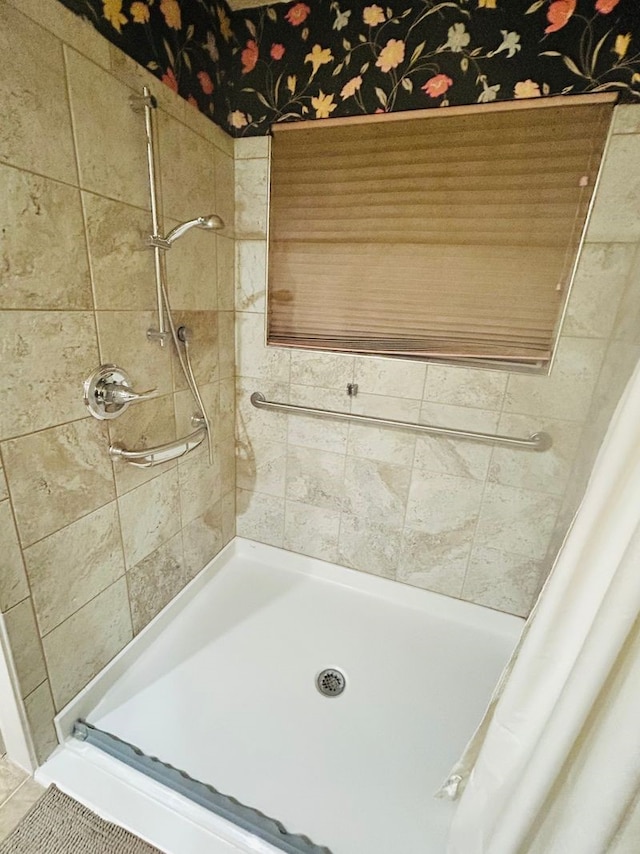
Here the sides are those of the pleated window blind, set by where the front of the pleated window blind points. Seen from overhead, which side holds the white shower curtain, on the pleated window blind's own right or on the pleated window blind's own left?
on the pleated window blind's own left

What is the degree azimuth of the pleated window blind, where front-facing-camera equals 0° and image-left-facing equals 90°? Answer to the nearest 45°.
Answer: approximately 45°
